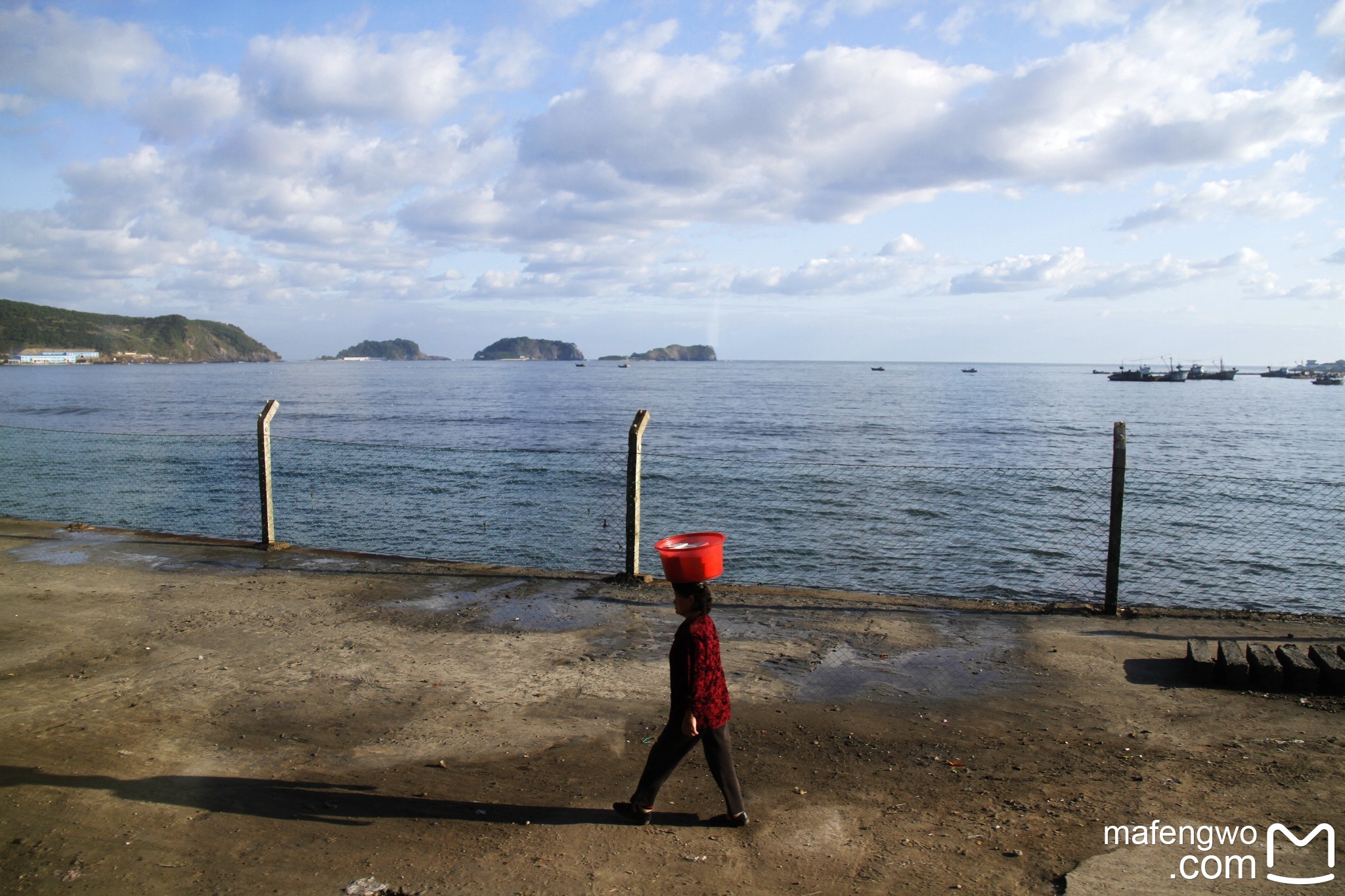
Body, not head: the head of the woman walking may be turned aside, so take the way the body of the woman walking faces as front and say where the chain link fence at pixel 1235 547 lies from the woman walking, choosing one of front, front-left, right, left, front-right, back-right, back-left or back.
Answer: back-right

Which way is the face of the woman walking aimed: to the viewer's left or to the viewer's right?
to the viewer's left

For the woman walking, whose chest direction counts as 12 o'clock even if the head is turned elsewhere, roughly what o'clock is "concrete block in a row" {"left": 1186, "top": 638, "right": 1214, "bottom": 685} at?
The concrete block in a row is roughly at 5 o'clock from the woman walking.

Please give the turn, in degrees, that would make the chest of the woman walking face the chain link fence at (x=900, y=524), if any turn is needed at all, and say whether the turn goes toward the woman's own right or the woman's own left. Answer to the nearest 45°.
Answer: approximately 90° to the woman's own right

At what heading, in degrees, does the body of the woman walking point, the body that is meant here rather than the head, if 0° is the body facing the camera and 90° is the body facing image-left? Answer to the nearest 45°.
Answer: approximately 90°

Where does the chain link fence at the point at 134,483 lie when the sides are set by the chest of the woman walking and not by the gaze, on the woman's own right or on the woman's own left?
on the woman's own right
